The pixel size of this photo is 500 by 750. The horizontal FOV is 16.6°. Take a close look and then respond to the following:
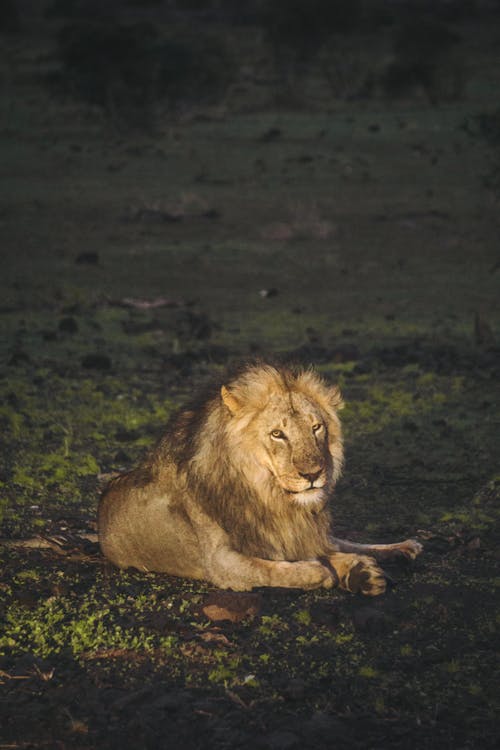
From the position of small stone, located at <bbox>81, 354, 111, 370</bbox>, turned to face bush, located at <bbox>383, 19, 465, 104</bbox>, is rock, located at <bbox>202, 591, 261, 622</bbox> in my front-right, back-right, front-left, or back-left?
back-right

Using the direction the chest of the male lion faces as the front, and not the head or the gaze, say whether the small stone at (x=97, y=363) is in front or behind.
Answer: behind

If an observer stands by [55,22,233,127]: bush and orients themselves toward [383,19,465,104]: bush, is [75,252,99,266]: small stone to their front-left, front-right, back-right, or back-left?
back-right

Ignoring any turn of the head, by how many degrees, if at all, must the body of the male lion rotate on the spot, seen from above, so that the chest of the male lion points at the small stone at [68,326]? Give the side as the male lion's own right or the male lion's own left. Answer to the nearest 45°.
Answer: approximately 135° to the male lion's own left

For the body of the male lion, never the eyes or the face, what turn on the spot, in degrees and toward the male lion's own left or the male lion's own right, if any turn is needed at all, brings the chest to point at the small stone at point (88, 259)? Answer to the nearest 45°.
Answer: approximately 135° to the male lion's own left

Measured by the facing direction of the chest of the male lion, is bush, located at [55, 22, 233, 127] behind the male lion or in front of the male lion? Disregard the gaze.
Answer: behind

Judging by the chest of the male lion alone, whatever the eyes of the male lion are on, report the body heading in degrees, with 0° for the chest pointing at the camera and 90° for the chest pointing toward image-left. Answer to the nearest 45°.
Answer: approximately 315°
